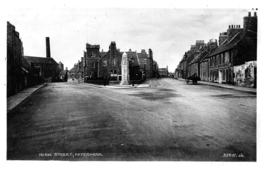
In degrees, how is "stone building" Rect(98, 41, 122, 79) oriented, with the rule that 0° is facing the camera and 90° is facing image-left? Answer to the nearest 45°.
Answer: approximately 0°

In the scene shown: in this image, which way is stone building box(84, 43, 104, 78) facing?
toward the camera

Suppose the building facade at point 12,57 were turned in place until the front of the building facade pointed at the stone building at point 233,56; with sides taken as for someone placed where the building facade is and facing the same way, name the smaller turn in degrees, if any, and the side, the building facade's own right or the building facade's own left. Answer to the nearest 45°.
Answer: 0° — it already faces it

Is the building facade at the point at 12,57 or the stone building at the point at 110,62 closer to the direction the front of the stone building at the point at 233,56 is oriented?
the building facade

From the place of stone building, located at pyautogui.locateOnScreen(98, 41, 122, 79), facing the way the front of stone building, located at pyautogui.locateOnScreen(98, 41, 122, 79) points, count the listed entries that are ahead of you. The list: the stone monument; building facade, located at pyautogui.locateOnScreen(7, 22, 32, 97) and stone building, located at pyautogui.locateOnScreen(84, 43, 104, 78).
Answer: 2

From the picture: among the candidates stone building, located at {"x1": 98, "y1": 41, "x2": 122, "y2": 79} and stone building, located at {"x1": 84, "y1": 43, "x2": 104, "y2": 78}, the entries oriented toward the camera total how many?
2

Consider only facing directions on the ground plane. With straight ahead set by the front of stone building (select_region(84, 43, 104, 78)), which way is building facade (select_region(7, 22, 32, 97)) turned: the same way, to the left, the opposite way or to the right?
to the left

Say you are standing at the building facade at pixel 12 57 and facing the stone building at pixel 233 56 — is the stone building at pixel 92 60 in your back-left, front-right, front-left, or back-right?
front-left

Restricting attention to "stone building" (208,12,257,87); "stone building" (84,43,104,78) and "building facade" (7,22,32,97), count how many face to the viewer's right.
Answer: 1

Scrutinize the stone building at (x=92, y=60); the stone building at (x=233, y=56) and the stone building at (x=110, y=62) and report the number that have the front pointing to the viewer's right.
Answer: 0

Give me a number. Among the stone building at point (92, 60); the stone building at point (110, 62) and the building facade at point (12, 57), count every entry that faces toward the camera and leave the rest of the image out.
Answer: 2

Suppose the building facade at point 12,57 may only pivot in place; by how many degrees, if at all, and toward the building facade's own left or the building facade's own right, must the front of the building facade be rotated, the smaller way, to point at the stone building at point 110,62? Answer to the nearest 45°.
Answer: approximately 45° to the building facade's own left

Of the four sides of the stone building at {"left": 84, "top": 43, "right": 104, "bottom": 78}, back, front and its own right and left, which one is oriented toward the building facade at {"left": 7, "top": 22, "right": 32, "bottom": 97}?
front

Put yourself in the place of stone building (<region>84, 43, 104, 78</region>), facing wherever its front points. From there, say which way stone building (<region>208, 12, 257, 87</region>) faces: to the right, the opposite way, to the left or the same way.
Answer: to the right

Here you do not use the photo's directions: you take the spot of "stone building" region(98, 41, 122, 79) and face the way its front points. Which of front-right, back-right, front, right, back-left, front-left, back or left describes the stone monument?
front

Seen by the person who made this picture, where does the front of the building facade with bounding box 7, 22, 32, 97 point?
facing to the right of the viewer

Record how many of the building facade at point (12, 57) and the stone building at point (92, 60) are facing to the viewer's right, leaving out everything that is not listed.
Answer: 1
